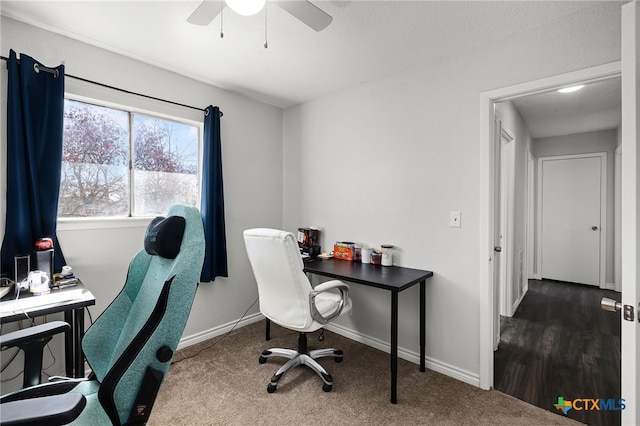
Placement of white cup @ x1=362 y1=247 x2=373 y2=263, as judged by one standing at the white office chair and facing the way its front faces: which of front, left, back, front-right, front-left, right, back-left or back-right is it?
front

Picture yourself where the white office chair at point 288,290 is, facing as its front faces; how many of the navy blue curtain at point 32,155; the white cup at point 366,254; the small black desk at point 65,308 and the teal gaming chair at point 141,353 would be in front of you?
1

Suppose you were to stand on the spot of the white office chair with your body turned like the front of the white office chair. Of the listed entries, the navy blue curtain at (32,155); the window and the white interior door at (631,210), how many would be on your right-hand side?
1

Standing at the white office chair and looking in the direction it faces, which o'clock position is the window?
The window is roughly at 8 o'clock from the white office chair.

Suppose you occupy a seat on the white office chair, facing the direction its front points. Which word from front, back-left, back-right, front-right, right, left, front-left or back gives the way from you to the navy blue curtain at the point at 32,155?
back-left

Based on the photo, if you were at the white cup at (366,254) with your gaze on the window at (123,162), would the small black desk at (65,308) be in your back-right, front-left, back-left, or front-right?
front-left

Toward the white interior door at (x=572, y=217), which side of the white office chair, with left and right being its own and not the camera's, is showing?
front

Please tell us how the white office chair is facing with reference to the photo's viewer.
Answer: facing away from the viewer and to the right of the viewer

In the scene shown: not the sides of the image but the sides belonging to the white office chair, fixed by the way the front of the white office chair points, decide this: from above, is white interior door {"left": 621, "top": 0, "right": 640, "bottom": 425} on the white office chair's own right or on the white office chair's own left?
on the white office chair's own right

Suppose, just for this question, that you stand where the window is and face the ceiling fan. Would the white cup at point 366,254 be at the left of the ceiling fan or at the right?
left

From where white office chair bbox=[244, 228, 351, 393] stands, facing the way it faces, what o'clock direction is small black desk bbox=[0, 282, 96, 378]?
The small black desk is roughly at 7 o'clock from the white office chair.

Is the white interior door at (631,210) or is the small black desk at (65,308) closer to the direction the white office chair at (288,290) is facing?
the white interior door

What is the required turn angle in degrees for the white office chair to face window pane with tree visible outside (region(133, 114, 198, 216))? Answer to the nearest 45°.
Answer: approximately 90° to its left

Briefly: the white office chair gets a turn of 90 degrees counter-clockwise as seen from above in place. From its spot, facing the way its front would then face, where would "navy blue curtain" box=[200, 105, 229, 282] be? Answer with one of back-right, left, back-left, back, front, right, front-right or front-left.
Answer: front
